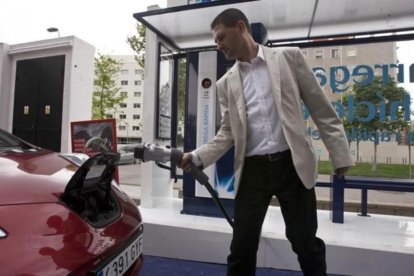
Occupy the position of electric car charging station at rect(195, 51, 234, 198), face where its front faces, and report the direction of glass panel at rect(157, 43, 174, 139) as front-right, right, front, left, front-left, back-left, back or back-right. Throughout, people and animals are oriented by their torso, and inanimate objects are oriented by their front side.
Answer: back-right

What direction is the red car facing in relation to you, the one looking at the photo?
facing the viewer and to the right of the viewer

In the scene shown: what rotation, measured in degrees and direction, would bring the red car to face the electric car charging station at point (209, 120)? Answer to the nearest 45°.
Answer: approximately 90° to its left

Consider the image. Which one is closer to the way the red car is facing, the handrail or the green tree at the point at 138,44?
the handrail

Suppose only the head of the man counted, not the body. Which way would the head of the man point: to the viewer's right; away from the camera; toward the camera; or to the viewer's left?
to the viewer's left

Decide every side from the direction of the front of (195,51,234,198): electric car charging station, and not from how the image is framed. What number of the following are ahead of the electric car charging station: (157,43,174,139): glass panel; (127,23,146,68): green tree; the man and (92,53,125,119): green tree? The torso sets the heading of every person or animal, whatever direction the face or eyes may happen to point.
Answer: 1

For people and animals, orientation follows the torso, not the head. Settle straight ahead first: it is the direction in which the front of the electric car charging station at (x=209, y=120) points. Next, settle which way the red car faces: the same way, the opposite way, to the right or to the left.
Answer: to the left

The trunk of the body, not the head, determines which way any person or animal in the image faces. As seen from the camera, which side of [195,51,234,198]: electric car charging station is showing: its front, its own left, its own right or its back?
front

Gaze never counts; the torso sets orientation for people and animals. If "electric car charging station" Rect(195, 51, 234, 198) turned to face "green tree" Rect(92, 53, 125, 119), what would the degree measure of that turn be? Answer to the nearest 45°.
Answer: approximately 135° to its right

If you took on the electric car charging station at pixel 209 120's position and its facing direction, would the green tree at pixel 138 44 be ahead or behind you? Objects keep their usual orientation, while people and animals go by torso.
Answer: behind

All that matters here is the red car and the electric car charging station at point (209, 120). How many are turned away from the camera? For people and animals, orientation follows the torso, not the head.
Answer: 0
